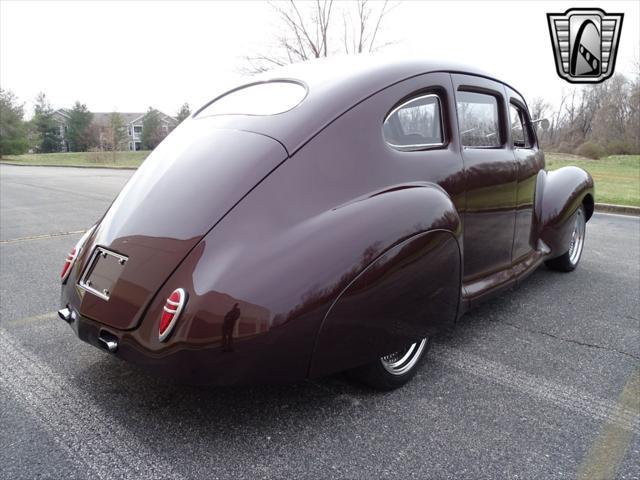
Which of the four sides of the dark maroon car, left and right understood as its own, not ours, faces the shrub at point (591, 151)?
front

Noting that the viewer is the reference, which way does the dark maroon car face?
facing away from the viewer and to the right of the viewer

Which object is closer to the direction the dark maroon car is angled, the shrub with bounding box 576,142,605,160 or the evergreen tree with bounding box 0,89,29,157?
the shrub

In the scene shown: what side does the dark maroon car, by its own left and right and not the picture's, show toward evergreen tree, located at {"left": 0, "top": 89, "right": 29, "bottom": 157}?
left

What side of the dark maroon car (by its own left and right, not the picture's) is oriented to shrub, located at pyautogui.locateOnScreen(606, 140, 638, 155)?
front

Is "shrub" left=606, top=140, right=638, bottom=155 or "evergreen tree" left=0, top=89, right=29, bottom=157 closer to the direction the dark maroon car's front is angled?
the shrub

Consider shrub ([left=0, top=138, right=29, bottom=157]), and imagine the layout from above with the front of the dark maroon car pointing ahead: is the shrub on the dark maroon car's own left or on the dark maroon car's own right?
on the dark maroon car's own left

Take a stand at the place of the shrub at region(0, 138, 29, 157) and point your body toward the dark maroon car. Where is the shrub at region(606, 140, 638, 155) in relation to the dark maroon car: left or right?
left

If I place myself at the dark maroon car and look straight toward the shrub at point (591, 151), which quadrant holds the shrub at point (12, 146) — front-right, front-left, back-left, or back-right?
front-left

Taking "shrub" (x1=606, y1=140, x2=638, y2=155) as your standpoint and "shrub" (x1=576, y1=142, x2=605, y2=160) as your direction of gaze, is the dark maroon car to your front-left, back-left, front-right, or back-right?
front-left
